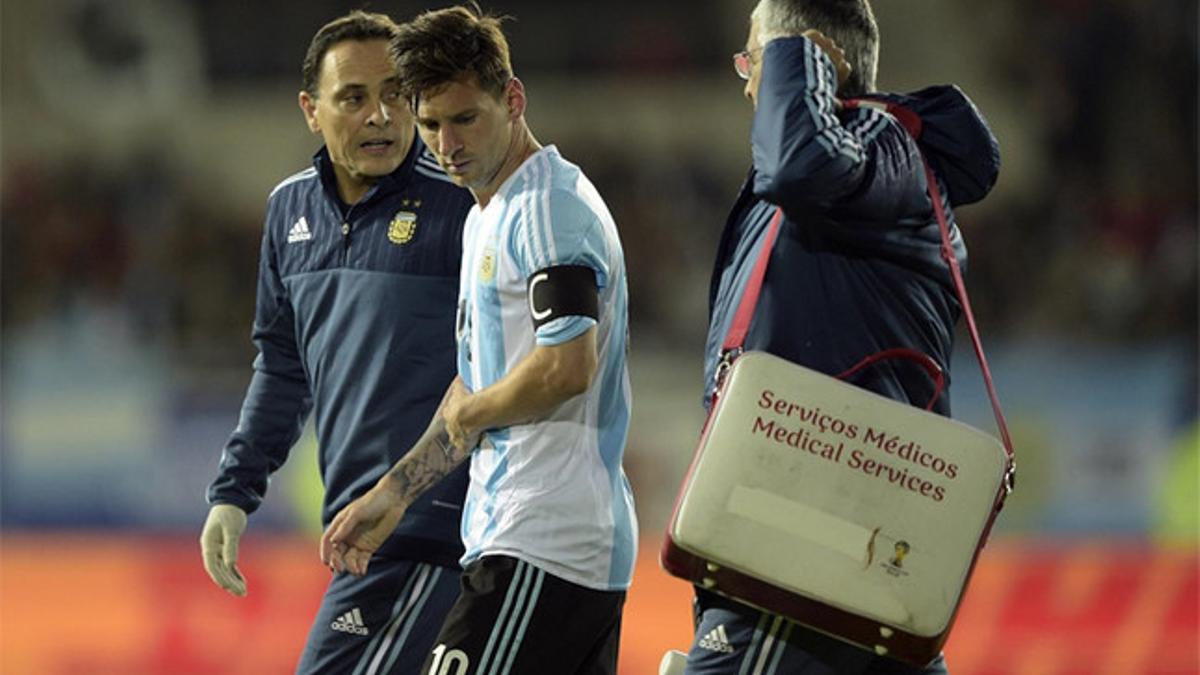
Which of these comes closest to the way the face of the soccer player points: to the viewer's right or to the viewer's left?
to the viewer's left

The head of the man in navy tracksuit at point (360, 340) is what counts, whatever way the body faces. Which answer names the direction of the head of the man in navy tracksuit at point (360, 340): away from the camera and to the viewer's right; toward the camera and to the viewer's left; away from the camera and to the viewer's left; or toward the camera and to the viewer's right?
toward the camera and to the viewer's right

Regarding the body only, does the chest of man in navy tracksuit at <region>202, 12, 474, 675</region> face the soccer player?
no

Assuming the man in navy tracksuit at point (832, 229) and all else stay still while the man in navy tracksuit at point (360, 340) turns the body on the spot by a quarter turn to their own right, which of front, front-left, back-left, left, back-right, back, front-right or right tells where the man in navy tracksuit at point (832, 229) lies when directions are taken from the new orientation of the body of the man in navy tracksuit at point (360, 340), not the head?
back
